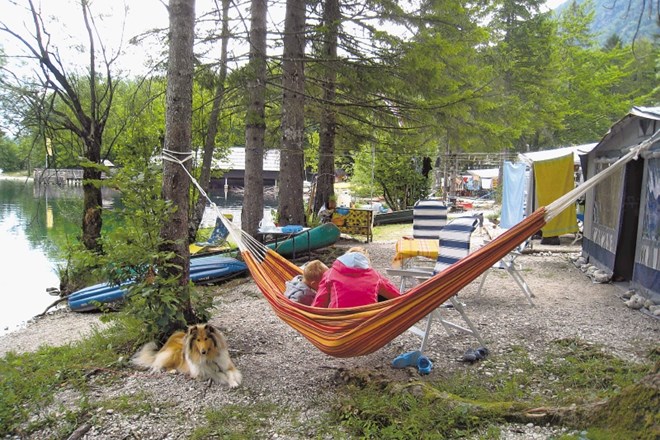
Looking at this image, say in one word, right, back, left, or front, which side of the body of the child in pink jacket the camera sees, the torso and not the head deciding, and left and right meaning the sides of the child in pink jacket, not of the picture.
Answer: back

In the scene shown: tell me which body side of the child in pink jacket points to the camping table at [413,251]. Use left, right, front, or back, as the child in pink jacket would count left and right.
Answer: front

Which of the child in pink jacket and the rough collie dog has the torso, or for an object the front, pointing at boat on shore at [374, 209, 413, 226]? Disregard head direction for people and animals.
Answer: the child in pink jacket

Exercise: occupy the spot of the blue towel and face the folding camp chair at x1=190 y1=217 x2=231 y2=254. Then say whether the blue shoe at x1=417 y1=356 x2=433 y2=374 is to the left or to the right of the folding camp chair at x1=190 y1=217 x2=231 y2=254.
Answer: left

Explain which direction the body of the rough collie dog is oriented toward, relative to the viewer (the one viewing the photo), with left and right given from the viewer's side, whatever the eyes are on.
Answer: facing the viewer and to the right of the viewer

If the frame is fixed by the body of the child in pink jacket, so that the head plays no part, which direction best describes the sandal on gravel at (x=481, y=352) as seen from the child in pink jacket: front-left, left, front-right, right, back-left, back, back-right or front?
right

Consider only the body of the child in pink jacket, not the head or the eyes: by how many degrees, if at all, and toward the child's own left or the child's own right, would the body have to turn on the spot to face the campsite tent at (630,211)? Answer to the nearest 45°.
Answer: approximately 45° to the child's own right

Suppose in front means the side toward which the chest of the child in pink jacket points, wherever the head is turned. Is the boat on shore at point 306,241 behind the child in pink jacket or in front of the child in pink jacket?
in front

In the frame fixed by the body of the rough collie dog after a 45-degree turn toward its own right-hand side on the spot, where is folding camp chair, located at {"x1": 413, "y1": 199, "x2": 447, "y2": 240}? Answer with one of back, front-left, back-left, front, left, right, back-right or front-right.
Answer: back-left

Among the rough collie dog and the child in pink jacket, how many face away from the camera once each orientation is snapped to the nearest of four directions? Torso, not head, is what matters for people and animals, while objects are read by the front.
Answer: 1

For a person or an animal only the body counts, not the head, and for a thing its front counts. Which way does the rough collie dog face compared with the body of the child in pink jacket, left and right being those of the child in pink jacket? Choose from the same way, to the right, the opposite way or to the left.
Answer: to the right

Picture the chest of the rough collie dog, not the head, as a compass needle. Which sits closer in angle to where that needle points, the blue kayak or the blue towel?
the blue towel

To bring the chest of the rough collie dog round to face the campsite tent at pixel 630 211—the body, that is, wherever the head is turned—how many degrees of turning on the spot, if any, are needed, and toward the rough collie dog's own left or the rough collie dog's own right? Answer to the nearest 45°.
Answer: approximately 45° to the rough collie dog's own left

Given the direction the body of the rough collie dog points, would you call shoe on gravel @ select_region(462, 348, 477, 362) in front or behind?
in front

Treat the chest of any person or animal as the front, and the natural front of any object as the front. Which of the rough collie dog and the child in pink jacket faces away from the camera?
the child in pink jacket

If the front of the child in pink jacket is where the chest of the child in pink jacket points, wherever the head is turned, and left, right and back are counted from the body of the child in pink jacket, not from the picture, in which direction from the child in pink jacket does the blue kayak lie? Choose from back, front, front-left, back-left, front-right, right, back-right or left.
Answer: front-left

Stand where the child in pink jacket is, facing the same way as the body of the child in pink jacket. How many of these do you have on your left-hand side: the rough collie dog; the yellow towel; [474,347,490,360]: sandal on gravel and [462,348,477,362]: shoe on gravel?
1
